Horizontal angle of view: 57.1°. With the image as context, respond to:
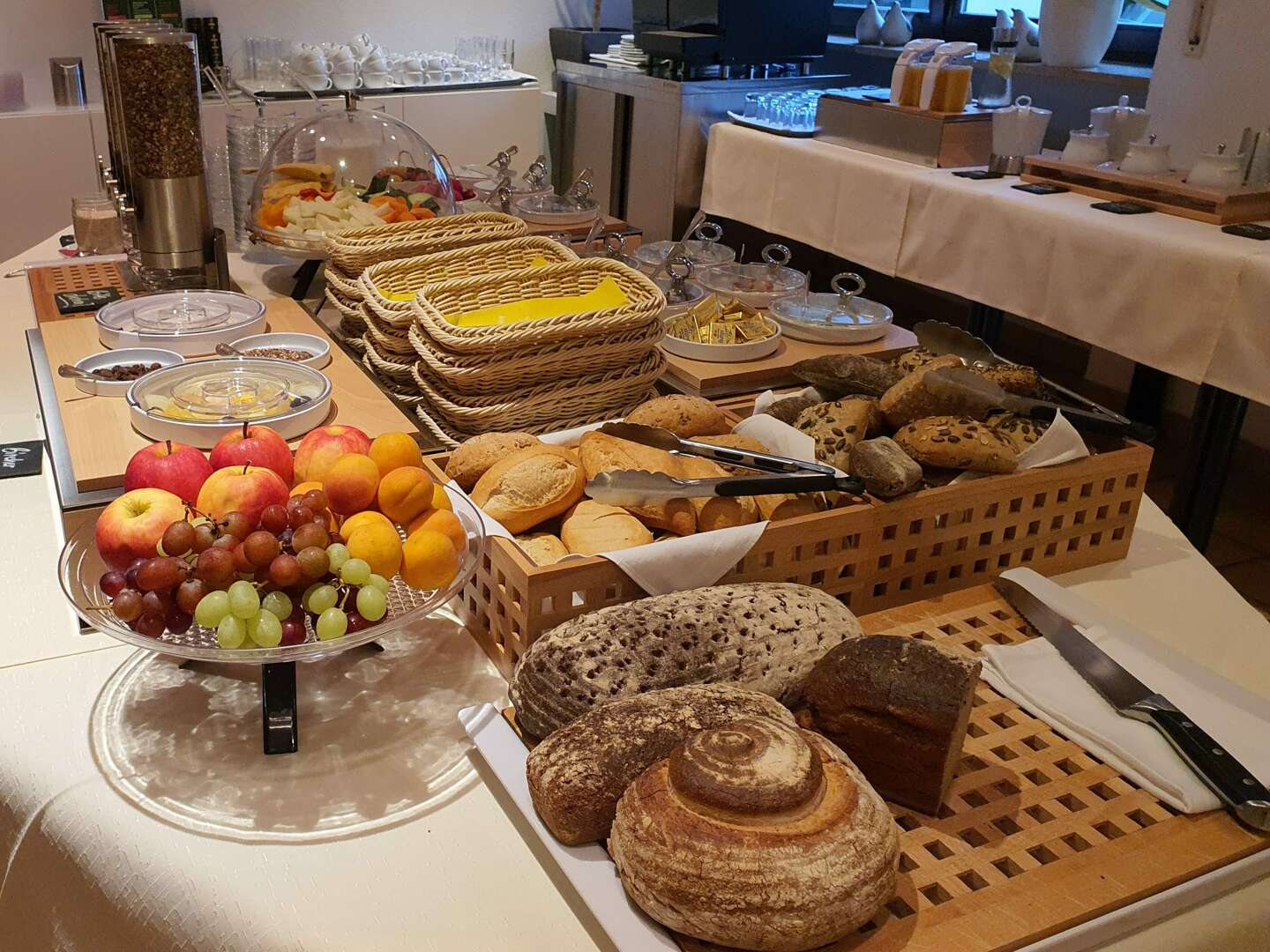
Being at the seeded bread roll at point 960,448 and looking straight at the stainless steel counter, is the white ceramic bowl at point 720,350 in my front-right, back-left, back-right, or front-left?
front-left

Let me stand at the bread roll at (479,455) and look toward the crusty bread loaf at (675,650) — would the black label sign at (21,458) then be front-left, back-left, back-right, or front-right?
back-right

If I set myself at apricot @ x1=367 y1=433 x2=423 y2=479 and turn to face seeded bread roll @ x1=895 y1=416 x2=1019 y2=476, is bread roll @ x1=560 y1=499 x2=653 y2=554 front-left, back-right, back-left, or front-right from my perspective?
front-right
